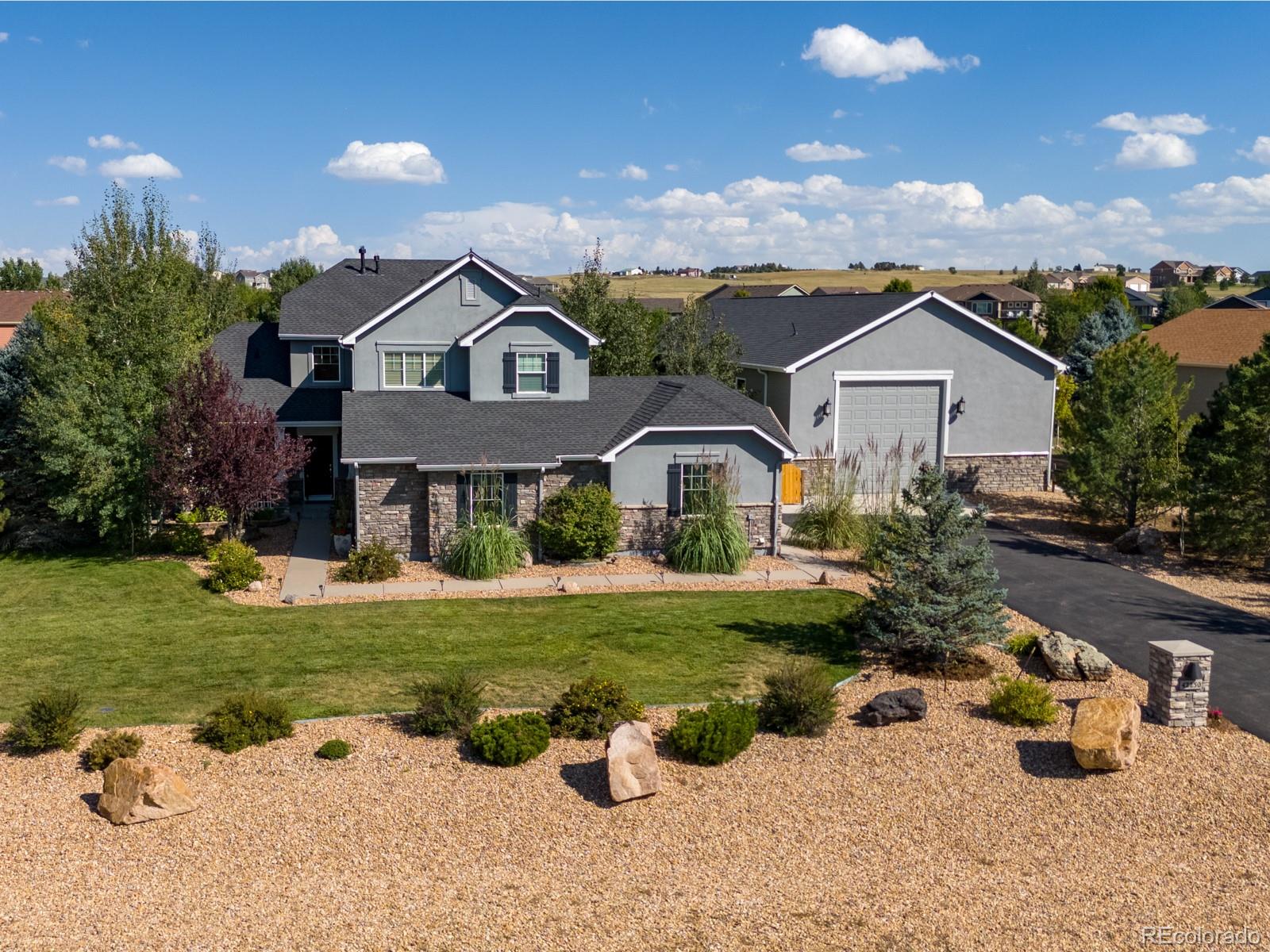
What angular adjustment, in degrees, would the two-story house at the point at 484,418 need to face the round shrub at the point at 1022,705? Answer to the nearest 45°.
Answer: approximately 45° to its left

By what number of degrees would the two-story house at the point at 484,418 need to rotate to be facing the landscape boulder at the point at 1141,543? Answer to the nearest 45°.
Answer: approximately 90° to its left

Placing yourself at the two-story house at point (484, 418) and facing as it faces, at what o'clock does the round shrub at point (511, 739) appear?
The round shrub is roughly at 12 o'clock from the two-story house.

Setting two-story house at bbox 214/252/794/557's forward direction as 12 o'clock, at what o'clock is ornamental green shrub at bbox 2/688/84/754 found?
The ornamental green shrub is roughly at 1 o'clock from the two-story house.

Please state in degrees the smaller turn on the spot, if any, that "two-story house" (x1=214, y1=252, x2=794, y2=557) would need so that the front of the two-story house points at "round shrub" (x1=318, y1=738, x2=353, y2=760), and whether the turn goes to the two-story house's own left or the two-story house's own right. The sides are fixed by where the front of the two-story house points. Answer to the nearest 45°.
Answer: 0° — it already faces it

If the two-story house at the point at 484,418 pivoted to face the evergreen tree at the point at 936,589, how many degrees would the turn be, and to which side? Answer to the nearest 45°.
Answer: approximately 45° to its left

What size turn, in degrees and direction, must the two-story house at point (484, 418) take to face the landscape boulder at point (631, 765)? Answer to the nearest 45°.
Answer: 0° — it already faces it

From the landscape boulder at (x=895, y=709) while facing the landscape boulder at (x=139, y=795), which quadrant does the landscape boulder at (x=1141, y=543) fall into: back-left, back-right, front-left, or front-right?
back-right

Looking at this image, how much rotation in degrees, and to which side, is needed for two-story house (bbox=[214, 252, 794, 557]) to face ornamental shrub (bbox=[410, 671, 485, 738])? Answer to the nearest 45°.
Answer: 0° — it already faces it

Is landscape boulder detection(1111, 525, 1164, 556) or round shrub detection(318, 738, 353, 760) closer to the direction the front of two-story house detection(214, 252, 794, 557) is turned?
the round shrub

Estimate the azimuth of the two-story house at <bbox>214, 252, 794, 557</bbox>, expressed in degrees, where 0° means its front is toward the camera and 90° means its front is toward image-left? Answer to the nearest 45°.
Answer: approximately 0°

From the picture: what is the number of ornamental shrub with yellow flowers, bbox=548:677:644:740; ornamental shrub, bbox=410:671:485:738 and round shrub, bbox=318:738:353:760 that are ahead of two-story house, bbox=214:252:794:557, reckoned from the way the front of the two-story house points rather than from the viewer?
3
